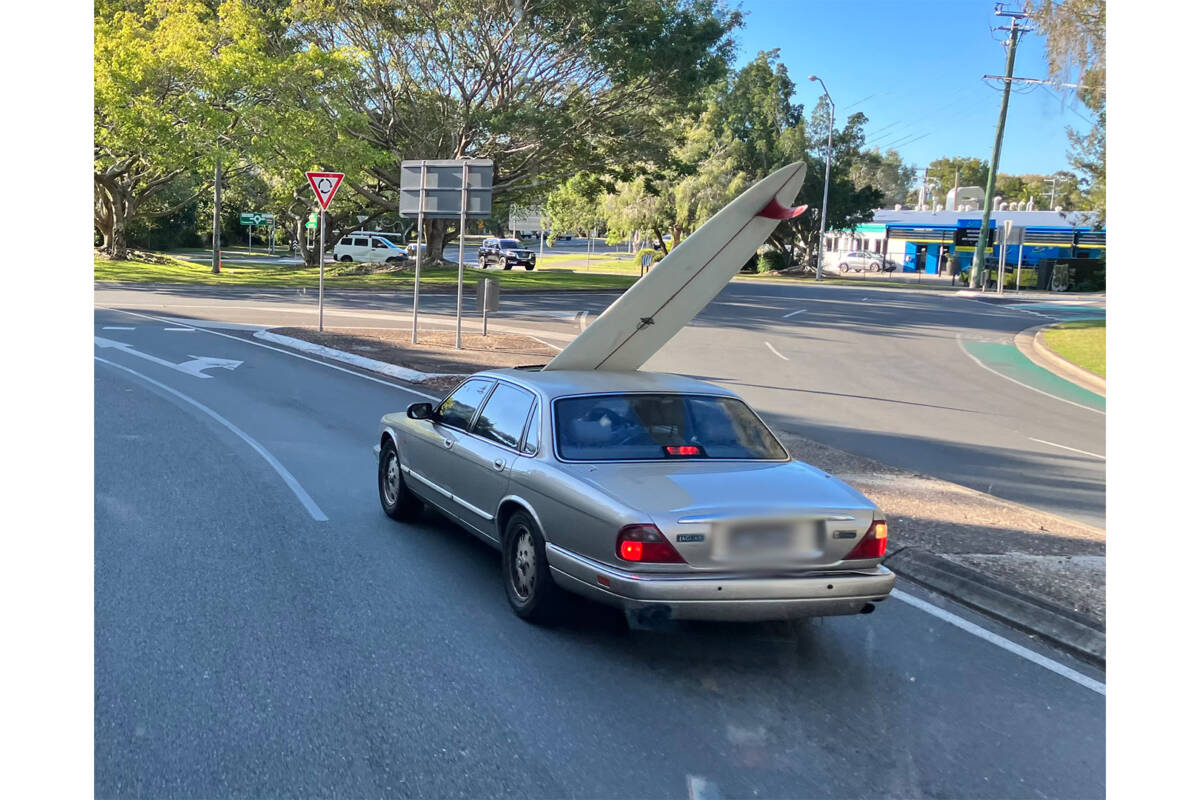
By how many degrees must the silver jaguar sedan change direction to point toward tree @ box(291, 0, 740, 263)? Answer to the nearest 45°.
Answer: approximately 45° to its right

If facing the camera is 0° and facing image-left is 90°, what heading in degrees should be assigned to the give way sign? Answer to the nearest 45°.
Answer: approximately 0°

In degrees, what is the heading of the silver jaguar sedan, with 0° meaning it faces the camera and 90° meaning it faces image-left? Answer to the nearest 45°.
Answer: approximately 135°

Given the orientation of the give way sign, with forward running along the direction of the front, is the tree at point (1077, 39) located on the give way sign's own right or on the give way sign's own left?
on the give way sign's own left

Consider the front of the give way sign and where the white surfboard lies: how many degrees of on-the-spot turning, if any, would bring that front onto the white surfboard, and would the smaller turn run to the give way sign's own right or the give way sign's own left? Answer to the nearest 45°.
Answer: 0° — it already faces it

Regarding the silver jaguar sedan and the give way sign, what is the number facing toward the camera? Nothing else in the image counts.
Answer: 1

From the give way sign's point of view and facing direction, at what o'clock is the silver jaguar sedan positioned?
The silver jaguar sedan is roughly at 12 o'clock from the give way sign.

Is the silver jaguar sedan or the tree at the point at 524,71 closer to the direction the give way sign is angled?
the silver jaguar sedan

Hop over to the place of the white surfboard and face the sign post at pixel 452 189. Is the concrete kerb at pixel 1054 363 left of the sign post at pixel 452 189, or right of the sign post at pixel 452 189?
right

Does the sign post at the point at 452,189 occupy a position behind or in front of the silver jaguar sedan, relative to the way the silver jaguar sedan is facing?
in front

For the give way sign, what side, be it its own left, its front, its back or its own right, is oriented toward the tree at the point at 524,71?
back
